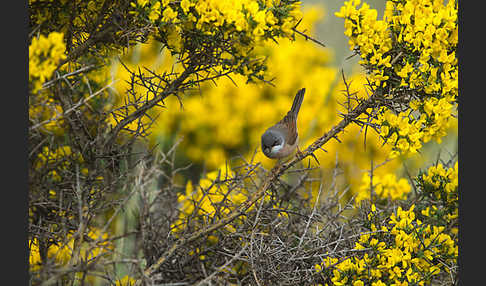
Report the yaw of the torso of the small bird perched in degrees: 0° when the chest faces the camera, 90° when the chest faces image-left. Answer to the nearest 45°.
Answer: approximately 45°
